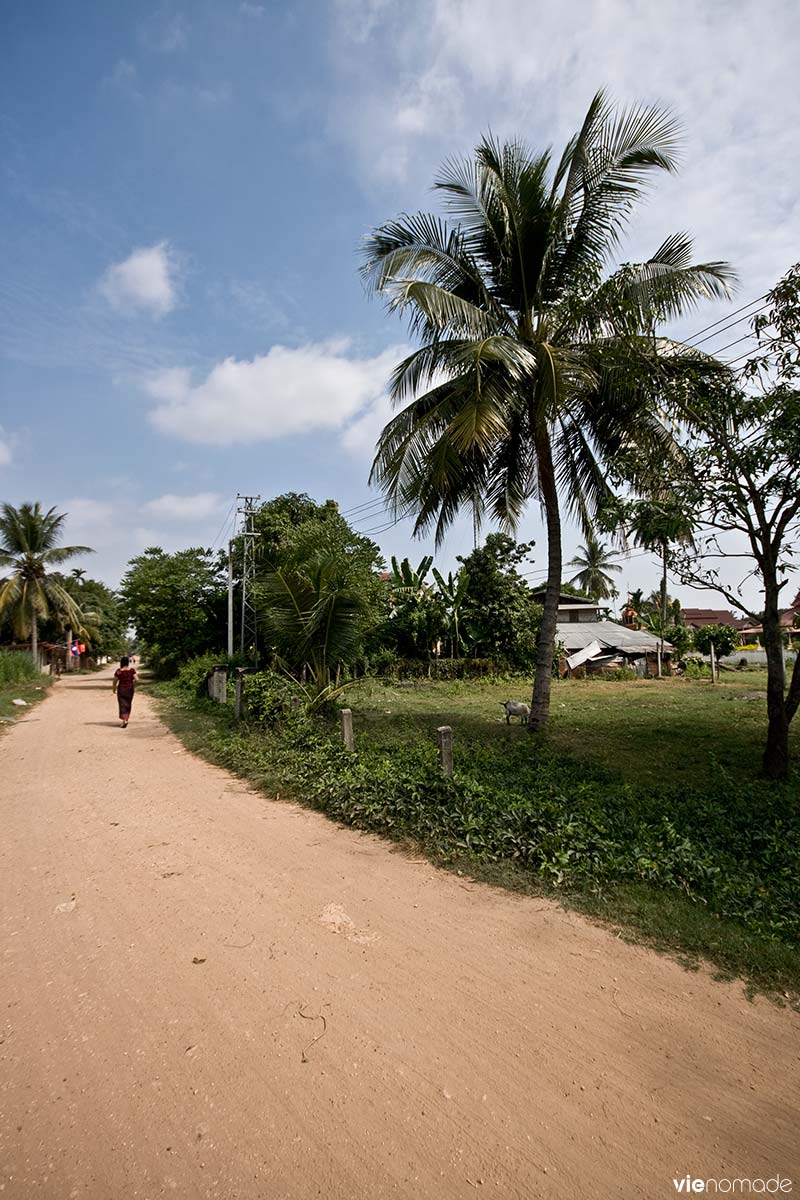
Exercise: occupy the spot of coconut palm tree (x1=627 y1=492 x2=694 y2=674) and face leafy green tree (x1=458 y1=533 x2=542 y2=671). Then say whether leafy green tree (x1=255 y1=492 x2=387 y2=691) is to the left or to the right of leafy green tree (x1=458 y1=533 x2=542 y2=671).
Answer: left

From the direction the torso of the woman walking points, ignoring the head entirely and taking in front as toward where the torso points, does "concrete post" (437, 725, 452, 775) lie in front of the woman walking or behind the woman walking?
behind

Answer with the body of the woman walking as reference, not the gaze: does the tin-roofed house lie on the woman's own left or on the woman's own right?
on the woman's own right

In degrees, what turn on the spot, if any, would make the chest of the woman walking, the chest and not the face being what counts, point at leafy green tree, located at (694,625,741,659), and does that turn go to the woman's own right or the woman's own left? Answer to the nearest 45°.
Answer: approximately 90° to the woman's own right

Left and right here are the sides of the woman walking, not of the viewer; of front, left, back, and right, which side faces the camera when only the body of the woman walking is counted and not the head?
back

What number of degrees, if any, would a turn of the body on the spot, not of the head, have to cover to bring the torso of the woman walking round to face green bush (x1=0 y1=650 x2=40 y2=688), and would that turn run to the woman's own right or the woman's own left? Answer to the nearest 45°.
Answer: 0° — they already face it

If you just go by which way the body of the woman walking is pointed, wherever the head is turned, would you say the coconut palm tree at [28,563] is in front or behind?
in front

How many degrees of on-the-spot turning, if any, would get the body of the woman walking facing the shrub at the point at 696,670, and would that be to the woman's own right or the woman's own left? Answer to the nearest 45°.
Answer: approximately 90° to the woman's own right
